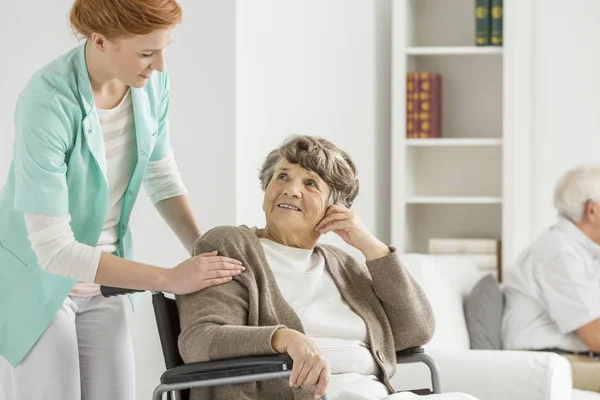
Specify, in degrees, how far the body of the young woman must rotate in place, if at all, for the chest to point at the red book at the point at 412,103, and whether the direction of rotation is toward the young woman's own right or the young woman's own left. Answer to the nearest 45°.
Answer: approximately 90° to the young woman's own left

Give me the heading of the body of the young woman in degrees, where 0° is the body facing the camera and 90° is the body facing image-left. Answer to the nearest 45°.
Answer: approximately 315°

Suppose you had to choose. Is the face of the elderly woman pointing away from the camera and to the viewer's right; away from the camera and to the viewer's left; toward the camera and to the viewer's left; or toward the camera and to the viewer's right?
toward the camera and to the viewer's left

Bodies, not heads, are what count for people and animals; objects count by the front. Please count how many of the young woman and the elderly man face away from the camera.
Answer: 0

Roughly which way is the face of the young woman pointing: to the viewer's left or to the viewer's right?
to the viewer's right
